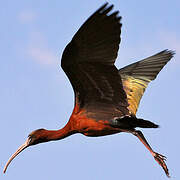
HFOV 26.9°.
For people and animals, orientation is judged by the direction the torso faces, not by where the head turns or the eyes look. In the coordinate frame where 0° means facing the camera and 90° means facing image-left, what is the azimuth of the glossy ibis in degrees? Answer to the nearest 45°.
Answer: approximately 90°
